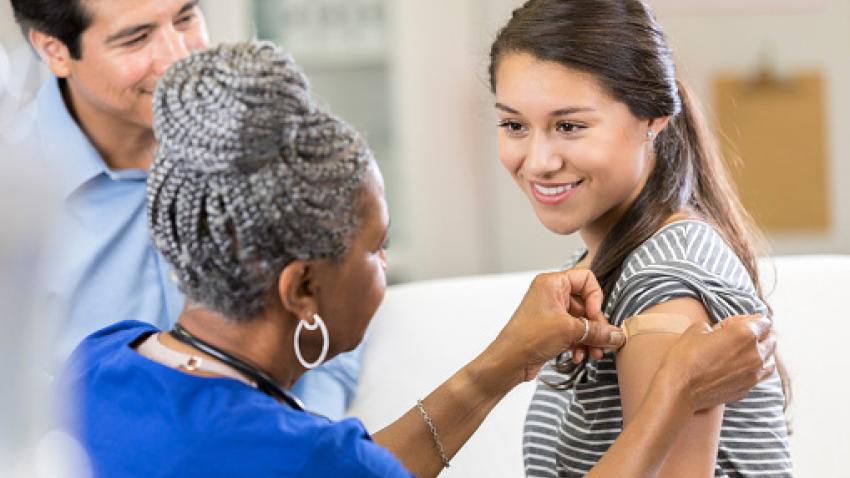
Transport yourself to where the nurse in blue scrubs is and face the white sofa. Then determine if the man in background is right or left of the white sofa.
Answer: left

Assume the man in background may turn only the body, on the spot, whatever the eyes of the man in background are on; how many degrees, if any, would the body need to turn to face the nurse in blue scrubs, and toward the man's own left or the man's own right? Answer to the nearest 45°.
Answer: approximately 45° to the man's own right

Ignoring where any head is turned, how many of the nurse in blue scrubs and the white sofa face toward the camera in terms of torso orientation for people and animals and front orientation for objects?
1

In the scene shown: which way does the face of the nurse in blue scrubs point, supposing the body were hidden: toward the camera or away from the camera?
away from the camera

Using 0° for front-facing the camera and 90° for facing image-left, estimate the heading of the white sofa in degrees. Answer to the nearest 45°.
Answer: approximately 0°

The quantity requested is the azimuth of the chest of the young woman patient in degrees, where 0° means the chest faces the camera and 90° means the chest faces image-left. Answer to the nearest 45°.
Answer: approximately 90°

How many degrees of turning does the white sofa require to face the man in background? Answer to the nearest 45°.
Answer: approximately 90° to its right

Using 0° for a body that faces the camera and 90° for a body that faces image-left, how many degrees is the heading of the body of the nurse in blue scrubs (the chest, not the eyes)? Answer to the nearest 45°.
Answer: approximately 225°

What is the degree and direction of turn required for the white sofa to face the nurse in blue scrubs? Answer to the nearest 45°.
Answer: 0° — it already faces them

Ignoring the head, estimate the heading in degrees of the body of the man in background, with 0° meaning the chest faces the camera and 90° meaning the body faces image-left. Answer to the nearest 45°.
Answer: approximately 315°

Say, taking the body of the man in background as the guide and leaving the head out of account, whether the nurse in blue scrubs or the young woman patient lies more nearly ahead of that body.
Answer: the young woman patient

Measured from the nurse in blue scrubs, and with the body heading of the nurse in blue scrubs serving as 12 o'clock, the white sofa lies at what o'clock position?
The white sofa is roughly at 11 o'clock from the nurse in blue scrubs.

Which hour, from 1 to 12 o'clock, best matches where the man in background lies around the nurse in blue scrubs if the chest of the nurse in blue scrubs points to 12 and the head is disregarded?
The man in background is roughly at 10 o'clock from the nurse in blue scrubs.

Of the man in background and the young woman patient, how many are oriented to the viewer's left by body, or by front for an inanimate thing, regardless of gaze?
1
